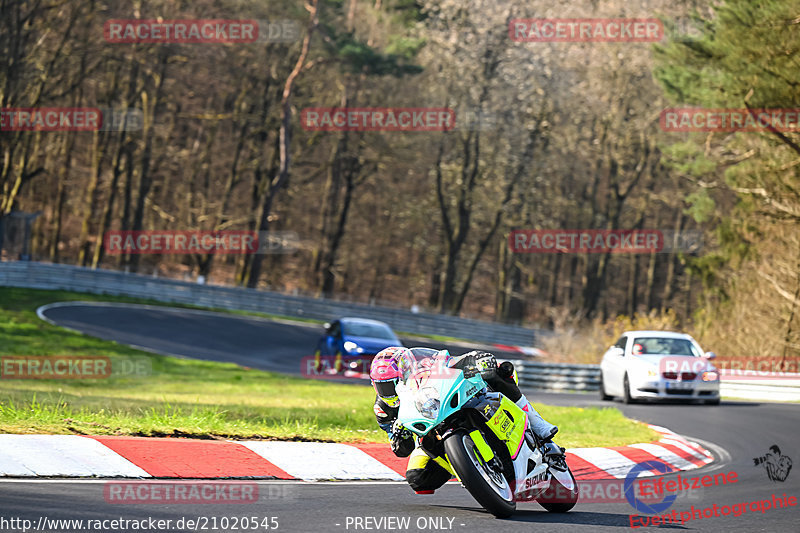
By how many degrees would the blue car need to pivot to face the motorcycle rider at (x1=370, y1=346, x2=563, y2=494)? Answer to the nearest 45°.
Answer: approximately 45° to its right

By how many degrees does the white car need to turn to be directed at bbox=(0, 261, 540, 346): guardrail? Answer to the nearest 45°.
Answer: approximately 180°

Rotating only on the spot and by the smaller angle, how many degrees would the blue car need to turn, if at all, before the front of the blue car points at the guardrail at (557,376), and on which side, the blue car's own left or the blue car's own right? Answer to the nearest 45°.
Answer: approximately 45° to the blue car's own left

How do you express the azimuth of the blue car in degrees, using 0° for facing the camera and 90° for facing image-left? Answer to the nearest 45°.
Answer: approximately 315°

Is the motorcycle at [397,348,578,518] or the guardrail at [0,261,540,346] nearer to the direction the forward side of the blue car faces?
the motorcycle

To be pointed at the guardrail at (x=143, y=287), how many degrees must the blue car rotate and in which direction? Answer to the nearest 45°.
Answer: approximately 180°

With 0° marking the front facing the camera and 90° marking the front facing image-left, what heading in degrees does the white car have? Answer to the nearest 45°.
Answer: approximately 315°
